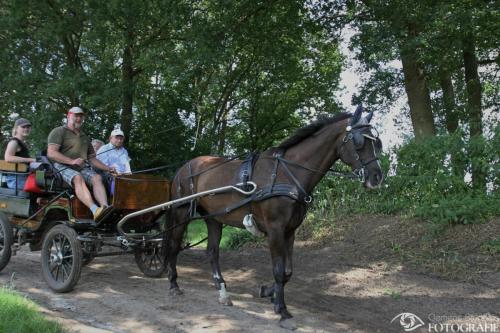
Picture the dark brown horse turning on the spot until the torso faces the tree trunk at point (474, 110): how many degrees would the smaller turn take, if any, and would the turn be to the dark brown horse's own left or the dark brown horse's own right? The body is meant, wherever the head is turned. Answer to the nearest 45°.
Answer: approximately 90° to the dark brown horse's own left

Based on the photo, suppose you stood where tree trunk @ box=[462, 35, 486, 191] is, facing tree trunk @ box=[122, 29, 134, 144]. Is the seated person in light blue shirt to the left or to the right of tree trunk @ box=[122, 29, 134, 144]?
left

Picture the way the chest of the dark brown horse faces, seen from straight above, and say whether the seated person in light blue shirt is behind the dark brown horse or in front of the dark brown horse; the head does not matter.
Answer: behind

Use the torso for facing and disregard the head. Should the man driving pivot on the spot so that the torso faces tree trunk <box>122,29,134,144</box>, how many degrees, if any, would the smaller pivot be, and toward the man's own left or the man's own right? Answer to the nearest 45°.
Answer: approximately 135° to the man's own left

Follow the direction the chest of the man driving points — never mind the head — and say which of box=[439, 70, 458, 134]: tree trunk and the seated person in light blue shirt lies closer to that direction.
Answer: the tree trunk

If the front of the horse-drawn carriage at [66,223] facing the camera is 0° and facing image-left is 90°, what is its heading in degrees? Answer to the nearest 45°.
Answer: approximately 315°

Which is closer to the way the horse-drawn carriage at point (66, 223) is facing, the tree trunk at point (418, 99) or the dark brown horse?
the dark brown horse

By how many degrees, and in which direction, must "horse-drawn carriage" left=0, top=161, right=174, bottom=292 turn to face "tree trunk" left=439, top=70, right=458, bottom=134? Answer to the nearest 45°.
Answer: approximately 90° to its left

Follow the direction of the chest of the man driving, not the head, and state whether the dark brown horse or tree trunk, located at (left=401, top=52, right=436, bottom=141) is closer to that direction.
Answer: the dark brown horse

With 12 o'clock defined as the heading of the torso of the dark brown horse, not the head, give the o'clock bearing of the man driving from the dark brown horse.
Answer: The man driving is roughly at 5 o'clock from the dark brown horse.
